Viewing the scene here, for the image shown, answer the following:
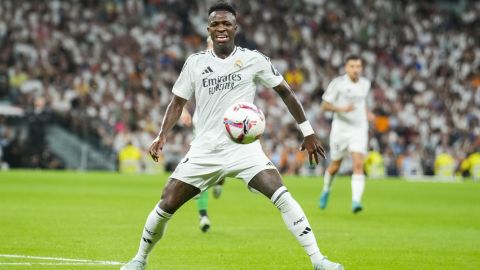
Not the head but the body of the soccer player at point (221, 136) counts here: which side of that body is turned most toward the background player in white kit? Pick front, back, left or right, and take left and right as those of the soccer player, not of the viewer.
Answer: back

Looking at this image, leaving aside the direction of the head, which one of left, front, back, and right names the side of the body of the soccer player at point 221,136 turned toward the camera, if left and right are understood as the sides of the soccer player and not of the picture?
front

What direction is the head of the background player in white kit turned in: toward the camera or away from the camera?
toward the camera

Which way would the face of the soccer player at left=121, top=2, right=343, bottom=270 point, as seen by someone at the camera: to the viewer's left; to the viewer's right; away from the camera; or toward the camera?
toward the camera
